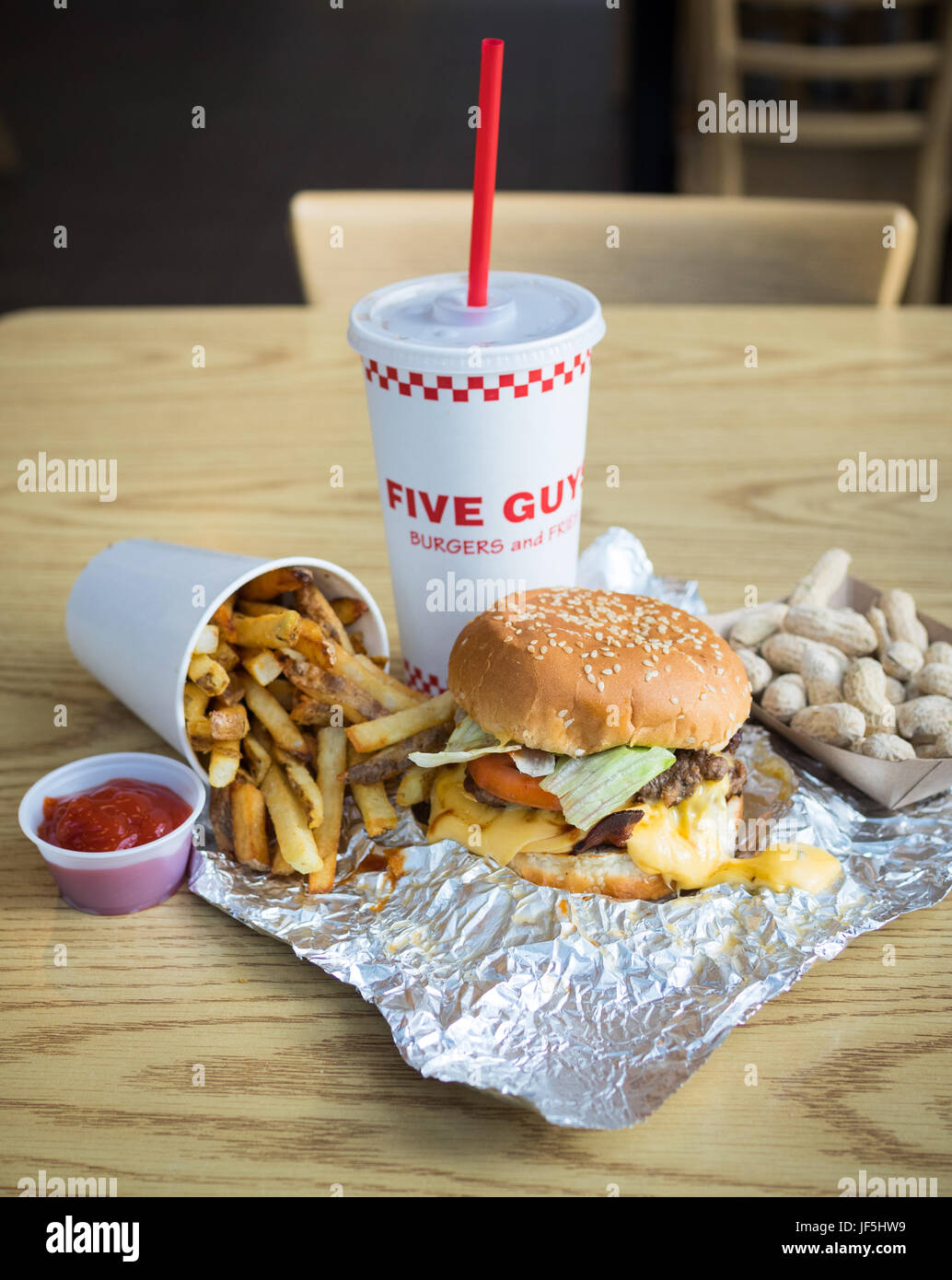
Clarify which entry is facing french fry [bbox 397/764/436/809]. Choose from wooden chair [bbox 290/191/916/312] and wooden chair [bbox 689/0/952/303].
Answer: wooden chair [bbox 290/191/916/312]
